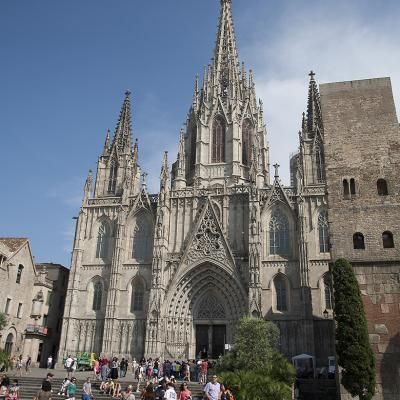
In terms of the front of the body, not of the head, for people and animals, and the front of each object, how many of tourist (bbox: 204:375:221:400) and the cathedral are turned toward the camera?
2

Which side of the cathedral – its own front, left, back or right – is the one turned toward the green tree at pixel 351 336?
front

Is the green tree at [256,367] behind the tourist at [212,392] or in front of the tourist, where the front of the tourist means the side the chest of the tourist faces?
behind

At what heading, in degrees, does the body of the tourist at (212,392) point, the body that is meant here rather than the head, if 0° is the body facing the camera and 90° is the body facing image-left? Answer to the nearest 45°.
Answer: approximately 0°

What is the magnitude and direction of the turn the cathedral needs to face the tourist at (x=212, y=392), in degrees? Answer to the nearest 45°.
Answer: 0° — it already faces them

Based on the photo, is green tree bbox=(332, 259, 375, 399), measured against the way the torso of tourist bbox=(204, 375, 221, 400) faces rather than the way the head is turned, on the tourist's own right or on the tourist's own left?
on the tourist's own left
